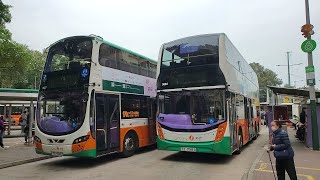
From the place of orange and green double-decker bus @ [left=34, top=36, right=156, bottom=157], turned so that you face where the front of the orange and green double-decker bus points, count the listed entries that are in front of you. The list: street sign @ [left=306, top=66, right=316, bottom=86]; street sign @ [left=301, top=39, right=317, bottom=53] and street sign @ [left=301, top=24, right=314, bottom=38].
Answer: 0

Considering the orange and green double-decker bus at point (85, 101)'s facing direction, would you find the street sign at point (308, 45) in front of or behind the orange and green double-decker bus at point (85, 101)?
behind

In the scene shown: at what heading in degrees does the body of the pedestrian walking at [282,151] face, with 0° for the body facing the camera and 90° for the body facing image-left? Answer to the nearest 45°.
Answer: approximately 90°

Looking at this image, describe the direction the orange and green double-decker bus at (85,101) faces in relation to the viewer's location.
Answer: facing the viewer and to the left of the viewer

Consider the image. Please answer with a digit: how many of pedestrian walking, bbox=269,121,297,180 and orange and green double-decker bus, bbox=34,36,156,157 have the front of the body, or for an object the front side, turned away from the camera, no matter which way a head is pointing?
0

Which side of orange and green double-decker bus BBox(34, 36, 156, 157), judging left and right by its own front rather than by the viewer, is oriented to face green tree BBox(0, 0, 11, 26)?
right

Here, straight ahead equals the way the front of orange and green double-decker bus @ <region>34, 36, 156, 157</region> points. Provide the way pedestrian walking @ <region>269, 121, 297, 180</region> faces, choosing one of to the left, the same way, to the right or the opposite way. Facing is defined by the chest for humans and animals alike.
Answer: to the right

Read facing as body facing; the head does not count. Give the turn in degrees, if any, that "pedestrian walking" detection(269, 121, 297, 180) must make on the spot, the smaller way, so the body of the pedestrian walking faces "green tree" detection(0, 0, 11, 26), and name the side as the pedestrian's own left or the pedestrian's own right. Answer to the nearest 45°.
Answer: approximately 45° to the pedestrian's own right

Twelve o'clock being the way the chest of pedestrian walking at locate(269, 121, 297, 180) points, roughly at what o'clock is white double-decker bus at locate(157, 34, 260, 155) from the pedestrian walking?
The white double-decker bus is roughly at 2 o'clock from the pedestrian walking.

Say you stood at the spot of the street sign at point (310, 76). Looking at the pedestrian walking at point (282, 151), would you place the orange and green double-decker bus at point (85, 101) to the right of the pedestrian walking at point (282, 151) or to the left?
right

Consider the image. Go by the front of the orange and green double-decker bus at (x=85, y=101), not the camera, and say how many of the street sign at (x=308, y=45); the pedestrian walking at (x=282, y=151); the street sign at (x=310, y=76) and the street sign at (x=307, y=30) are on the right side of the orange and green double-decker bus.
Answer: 0

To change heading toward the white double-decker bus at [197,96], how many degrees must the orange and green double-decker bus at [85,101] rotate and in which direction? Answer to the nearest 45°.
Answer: approximately 135° to its left

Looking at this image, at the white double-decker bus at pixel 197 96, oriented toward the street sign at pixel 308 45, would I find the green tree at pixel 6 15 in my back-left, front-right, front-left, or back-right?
back-left
